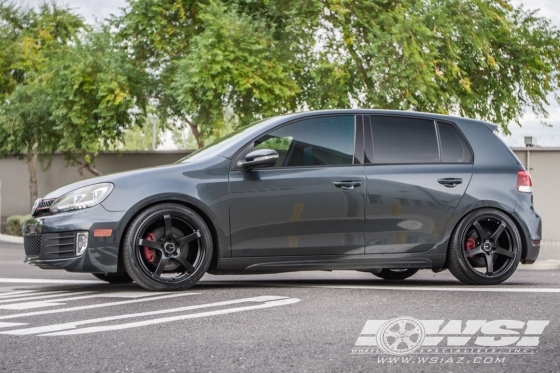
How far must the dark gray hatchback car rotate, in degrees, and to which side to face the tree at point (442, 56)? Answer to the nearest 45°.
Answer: approximately 90° to its right

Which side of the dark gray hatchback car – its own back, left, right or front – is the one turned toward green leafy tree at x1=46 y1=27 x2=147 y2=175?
right

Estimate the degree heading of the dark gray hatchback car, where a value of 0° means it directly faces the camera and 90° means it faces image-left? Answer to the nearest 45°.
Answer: approximately 90°

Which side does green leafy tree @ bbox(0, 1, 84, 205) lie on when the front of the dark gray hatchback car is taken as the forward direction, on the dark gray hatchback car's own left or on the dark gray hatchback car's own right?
on the dark gray hatchback car's own right

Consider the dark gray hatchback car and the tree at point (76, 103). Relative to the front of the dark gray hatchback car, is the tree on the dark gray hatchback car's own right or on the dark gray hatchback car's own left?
on the dark gray hatchback car's own right

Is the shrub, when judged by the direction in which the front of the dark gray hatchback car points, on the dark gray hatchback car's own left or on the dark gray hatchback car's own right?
on the dark gray hatchback car's own right
